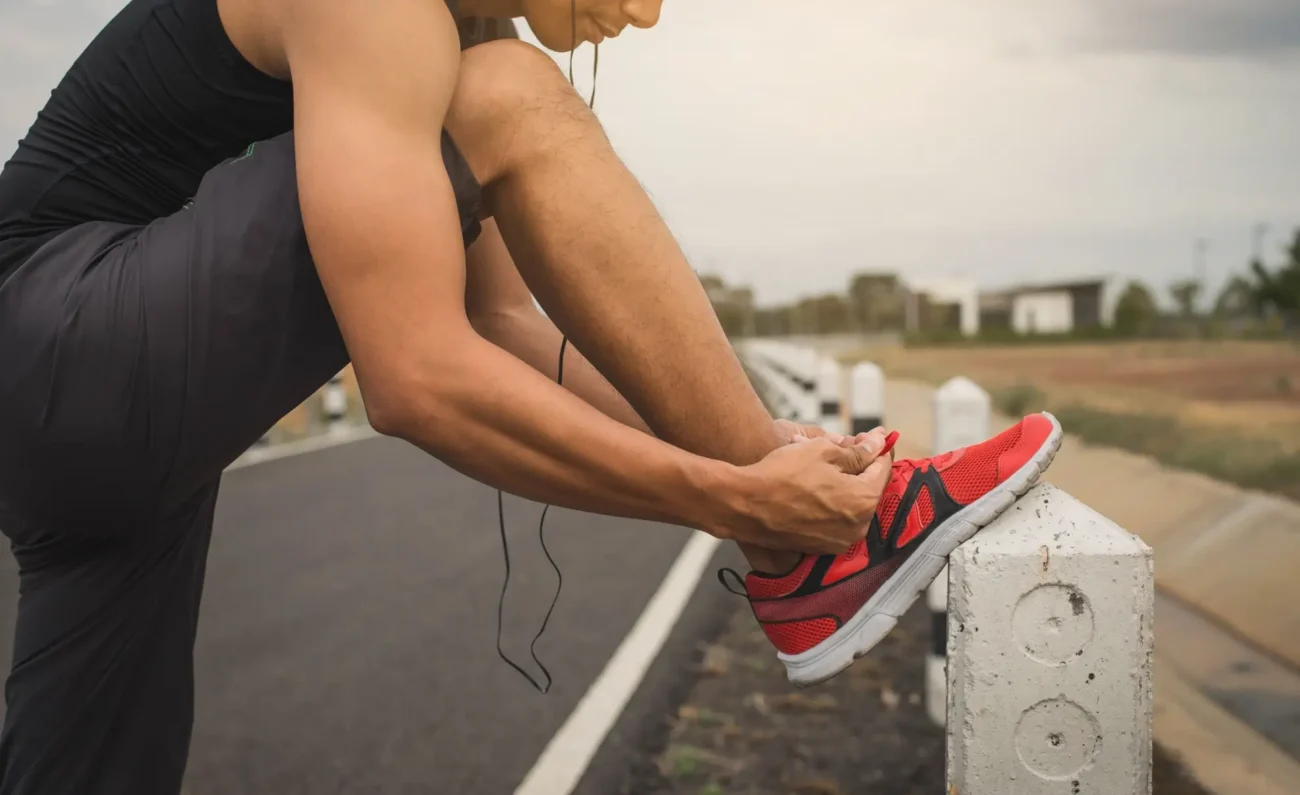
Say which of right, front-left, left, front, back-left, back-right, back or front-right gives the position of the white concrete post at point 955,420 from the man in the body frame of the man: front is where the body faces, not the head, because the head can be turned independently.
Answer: front-left

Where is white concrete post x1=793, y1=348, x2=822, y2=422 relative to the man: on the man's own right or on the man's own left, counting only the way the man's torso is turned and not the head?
on the man's own left

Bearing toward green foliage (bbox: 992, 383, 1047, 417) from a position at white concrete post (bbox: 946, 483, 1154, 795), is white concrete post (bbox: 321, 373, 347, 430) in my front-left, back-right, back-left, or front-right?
front-left

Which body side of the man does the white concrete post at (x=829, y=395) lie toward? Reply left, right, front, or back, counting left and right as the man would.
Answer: left

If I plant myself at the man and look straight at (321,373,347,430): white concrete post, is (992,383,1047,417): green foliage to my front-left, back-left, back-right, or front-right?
front-right

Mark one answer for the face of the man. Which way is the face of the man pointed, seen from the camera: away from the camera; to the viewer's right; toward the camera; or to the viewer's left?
to the viewer's right

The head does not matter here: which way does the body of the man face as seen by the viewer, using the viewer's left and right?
facing to the right of the viewer
